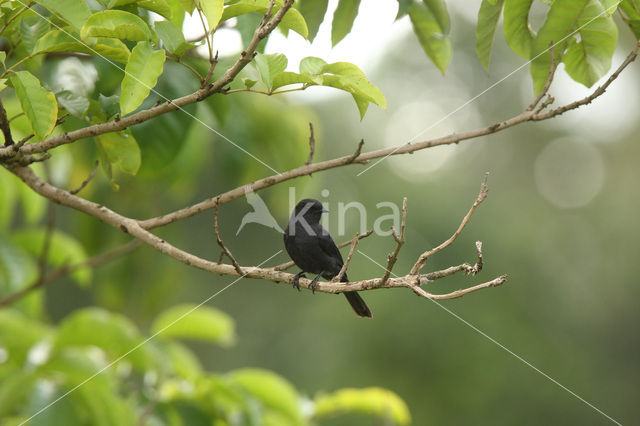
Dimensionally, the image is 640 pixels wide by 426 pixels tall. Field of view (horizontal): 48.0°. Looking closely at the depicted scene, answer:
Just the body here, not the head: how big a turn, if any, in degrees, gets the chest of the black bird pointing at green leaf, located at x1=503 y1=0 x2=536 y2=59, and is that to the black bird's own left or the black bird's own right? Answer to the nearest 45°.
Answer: approximately 90° to the black bird's own left

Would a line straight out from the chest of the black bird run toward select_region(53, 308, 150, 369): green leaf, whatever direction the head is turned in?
yes

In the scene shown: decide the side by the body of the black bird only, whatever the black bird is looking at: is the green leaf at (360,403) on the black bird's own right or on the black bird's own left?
on the black bird's own left

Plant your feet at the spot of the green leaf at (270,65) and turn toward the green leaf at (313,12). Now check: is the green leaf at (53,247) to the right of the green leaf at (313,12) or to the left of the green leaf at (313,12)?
left

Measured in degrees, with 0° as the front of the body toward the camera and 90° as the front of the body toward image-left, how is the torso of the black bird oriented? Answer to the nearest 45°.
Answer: approximately 45°
